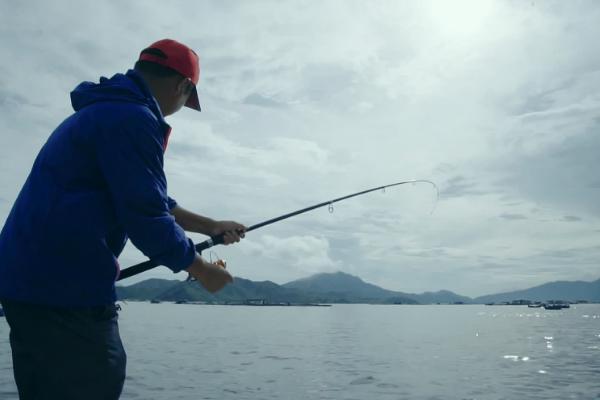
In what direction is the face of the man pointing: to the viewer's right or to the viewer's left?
to the viewer's right

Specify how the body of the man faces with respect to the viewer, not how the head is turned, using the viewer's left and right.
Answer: facing away from the viewer and to the right of the viewer
